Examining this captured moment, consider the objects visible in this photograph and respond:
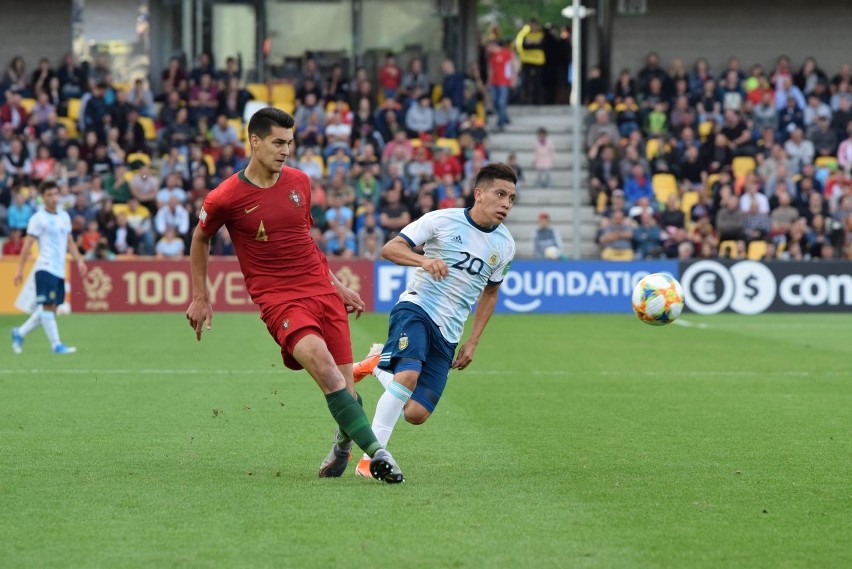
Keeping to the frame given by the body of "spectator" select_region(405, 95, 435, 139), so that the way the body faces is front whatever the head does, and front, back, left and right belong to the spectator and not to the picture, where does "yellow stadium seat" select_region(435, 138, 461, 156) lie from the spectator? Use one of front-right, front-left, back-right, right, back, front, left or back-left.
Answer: front-left

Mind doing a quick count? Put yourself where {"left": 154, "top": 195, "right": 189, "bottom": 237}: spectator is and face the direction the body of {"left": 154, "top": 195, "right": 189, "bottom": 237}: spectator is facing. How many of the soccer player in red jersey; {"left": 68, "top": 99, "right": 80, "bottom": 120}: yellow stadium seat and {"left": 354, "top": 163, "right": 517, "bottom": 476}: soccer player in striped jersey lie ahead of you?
2

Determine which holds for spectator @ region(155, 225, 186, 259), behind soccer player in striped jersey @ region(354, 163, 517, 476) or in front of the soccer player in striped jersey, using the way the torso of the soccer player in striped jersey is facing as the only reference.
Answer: behind

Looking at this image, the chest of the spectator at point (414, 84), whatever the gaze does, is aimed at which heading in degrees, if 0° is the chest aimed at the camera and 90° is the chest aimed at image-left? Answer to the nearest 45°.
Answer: approximately 0°

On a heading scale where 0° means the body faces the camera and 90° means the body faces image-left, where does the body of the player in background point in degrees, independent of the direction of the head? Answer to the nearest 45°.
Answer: approximately 315°

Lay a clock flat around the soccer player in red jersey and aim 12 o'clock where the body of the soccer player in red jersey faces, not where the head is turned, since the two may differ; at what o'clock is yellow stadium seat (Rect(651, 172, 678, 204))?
The yellow stadium seat is roughly at 8 o'clock from the soccer player in red jersey.

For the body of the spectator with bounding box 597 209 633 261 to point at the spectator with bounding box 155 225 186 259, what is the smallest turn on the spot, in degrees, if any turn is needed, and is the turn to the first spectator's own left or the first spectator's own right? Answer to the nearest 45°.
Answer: approximately 90° to the first spectator's own right

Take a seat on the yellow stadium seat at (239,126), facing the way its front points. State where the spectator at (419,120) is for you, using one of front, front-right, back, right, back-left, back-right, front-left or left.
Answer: left

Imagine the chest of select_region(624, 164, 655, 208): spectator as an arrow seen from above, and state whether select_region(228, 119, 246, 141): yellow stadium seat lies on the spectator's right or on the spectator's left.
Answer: on the spectator's right

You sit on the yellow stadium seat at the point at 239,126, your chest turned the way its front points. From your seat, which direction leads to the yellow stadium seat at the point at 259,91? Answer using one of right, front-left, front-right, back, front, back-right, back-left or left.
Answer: back

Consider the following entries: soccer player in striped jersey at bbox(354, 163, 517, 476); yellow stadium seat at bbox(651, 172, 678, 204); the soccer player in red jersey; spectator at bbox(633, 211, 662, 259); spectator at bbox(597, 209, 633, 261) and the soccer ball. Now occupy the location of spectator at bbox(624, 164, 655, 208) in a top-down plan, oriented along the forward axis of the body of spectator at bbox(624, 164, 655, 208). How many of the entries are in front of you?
5

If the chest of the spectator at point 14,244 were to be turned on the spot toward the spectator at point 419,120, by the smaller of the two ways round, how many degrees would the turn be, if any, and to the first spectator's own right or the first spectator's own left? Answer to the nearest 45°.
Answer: approximately 90° to the first spectator's own left

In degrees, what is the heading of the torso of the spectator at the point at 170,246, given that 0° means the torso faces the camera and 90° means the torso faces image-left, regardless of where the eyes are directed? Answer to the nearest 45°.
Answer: approximately 0°

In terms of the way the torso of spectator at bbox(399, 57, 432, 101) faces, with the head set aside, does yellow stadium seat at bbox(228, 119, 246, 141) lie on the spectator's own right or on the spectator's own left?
on the spectator's own right

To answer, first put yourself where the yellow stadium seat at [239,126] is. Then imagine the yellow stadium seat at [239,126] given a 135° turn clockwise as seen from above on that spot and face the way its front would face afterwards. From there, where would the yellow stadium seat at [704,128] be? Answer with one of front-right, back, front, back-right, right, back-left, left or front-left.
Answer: back-right

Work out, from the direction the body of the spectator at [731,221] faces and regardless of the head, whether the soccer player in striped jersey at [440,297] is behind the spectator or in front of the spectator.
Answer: in front

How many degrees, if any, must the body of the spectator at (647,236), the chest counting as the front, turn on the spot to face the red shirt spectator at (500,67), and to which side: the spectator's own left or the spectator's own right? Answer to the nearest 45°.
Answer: approximately 135° to the spectator's own right

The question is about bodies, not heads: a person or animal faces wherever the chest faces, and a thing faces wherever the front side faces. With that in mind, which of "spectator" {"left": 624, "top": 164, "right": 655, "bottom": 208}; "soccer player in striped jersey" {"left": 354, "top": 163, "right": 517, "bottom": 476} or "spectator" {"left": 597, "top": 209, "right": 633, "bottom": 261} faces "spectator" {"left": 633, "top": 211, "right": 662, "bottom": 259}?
"spectator" {"left": 624, "top": 164, "right": 655, "bottom": 208}
